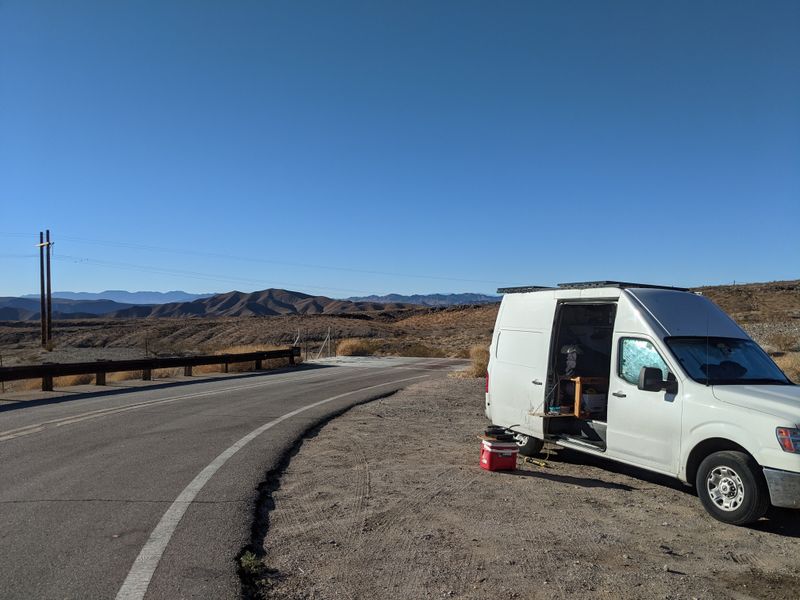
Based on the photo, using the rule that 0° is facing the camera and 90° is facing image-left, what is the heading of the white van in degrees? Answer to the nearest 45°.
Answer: approximately 315°

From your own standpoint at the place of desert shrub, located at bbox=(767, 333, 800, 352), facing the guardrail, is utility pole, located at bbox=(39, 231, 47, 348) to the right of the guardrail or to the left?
right

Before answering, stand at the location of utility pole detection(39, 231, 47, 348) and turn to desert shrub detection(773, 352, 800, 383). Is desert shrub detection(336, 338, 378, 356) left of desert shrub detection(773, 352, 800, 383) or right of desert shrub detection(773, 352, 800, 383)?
left

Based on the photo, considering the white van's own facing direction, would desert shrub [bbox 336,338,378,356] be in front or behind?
behind

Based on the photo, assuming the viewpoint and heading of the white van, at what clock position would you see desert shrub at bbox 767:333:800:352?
The desert shrub is roughly at 8 o'clock from the white van.

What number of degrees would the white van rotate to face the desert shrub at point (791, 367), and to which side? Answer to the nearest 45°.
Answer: approximately 135° to its left

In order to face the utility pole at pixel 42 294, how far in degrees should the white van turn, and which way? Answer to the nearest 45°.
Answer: approximately 180°

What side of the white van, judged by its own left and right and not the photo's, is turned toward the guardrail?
back
